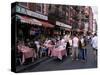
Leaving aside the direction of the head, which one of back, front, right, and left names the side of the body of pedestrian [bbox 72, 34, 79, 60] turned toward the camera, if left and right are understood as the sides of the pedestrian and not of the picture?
back

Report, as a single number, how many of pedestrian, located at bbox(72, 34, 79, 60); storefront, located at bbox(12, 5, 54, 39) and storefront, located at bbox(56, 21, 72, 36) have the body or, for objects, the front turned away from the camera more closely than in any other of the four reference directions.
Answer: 1

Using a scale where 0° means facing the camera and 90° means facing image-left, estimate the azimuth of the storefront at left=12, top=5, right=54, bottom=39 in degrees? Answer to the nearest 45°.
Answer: approximately 315°

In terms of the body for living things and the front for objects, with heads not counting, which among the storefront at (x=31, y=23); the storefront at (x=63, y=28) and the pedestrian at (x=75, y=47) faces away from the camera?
the pedestrian

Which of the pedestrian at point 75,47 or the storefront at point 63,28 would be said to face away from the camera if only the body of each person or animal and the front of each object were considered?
the pedestrian

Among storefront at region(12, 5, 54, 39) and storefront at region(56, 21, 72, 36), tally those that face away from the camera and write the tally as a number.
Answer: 0

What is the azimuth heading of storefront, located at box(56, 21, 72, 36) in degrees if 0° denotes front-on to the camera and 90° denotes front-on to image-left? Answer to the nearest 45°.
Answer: approximately 315°
